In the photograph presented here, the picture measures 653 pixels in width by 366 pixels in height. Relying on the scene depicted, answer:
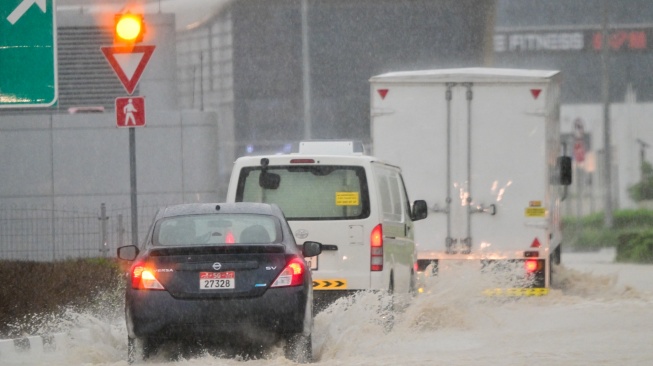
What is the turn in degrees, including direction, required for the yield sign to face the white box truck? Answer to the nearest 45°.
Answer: approximately 90° to its left

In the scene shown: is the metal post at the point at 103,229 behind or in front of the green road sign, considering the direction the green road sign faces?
behind

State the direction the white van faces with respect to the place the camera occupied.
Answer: facing away from the viewer

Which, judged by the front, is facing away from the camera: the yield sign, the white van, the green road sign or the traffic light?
the white van

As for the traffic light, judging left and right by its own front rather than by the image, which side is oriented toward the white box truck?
left

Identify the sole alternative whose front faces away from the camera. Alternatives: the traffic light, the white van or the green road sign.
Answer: the white van

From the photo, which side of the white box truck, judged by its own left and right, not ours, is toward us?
back

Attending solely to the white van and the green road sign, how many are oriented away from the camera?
1

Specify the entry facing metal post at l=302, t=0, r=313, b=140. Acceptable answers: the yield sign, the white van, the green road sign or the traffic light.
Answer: the white van

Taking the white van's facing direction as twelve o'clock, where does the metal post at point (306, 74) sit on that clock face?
The metal post is roughly at 12 o'clock from the white van.

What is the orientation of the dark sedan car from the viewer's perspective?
away from the camera
